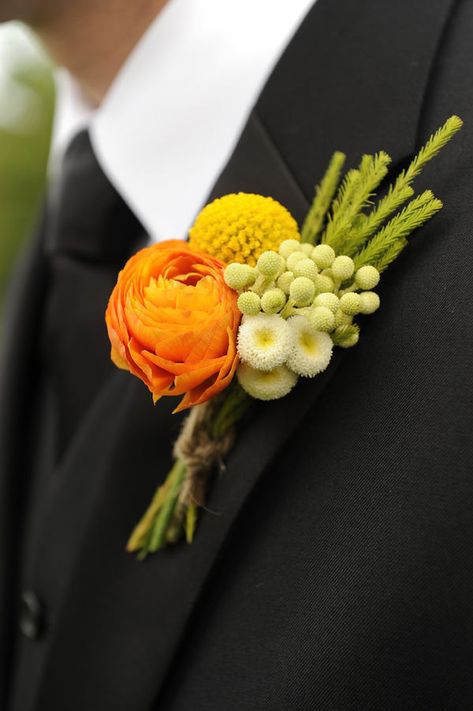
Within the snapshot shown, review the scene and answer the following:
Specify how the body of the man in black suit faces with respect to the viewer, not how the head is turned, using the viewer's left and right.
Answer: facing the viewer and to the left of the viewer
